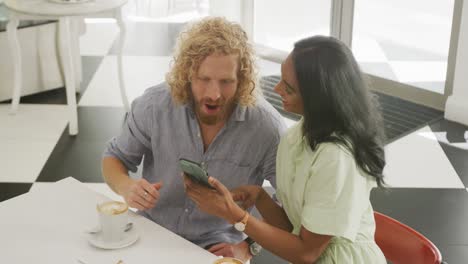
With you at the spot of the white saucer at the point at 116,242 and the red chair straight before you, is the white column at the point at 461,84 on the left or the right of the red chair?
left

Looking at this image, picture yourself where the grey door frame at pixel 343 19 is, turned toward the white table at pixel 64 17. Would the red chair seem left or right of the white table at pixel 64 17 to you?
left

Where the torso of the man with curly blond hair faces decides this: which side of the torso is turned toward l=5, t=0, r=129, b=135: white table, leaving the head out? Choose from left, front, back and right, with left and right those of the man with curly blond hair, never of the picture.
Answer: back

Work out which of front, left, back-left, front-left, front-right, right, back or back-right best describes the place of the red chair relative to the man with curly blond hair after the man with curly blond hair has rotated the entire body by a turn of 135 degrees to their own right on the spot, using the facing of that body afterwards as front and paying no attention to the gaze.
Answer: back

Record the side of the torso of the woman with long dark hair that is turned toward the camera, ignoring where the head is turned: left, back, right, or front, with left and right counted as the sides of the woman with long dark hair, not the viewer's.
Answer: left

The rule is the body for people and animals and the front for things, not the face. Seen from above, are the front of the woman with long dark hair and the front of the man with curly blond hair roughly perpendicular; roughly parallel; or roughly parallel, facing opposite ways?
roughly perpendicular

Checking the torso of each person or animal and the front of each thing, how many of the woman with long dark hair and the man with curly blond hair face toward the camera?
1

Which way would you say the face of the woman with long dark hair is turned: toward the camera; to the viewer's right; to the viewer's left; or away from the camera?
to the viewer's left

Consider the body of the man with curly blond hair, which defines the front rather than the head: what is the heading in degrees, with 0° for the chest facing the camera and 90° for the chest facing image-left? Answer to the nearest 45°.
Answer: approximately 0°
